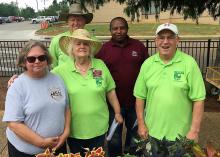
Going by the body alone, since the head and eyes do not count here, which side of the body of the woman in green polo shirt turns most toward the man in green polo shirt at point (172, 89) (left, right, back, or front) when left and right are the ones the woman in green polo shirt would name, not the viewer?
left

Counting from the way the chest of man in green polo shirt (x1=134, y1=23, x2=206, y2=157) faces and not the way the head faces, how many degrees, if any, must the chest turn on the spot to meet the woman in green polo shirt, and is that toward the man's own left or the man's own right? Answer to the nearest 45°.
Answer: approximately 90° to the man's own right

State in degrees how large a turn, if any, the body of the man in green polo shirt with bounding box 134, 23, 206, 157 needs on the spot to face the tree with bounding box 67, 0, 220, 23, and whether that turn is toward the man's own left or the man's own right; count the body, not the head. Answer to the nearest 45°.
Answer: approximately 180°

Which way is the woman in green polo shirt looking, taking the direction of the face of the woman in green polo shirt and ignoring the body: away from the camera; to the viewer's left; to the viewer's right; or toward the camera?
toward the camera

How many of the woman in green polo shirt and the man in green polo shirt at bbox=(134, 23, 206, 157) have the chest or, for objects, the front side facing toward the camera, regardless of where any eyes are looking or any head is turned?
2

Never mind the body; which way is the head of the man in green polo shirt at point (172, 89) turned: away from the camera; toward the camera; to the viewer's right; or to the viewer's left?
toward the camera

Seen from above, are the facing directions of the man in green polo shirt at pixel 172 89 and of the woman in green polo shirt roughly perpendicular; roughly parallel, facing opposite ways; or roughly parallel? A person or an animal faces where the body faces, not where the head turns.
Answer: roughly parallel

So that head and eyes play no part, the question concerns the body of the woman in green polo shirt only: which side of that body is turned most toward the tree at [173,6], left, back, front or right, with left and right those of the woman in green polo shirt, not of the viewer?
back

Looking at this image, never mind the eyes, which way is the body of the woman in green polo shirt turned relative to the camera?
toward the camera
